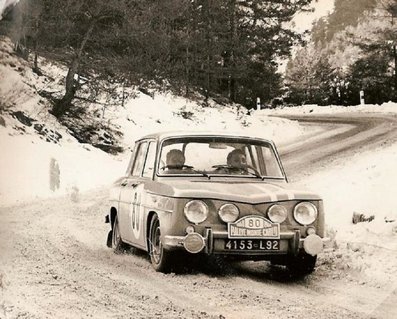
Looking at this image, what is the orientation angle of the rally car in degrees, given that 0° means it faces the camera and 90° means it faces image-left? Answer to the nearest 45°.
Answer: approximately 315°
